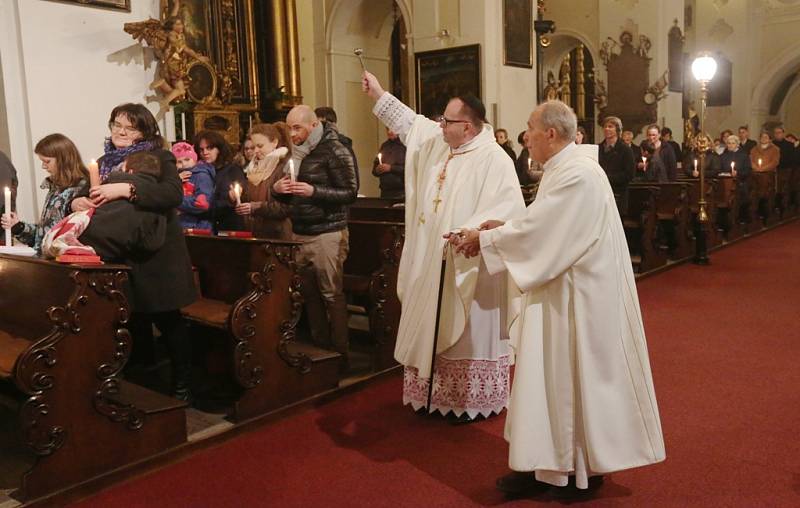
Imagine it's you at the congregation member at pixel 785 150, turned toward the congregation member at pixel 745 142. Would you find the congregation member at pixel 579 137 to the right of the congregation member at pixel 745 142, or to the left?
left

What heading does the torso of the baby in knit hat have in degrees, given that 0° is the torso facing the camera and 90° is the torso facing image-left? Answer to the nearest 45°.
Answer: approximately 45°

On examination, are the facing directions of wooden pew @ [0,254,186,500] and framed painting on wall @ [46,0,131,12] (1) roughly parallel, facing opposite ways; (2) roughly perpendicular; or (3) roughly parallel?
roughly perpendicular

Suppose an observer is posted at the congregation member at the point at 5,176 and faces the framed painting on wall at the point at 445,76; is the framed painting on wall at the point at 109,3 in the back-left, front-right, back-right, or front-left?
front-left

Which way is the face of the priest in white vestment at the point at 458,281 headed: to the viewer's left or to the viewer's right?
to the viewer's left

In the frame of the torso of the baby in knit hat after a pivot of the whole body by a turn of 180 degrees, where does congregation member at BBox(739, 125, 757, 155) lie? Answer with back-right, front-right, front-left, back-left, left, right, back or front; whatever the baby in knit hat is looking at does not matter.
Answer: front

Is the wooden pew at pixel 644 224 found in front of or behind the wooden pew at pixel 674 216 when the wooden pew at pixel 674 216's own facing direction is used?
in front

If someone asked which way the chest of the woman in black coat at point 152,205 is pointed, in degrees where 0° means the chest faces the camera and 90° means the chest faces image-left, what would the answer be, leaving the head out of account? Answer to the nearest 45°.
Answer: approximately 45°
